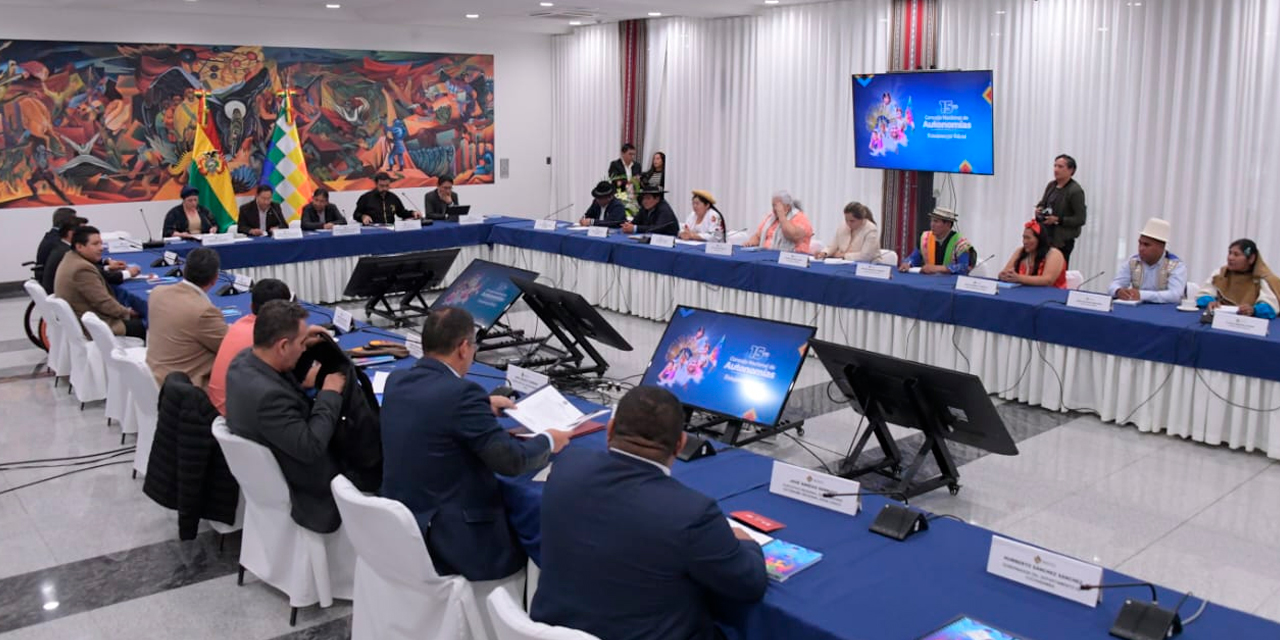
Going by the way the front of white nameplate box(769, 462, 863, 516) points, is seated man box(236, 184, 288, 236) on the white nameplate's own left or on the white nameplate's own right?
on the white nameplate's own right

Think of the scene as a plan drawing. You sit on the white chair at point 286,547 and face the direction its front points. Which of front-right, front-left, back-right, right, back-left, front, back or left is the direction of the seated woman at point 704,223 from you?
front

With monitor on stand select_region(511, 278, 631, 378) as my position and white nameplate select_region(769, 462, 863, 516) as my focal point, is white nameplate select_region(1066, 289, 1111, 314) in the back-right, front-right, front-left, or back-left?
front-left

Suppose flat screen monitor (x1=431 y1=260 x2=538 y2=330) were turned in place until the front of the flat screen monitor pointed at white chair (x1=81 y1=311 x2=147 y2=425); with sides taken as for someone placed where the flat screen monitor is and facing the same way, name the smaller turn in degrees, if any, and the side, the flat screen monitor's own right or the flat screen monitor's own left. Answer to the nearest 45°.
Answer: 0° — it already faces it

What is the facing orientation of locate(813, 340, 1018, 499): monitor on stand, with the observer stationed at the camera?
facing away from the viewer and to the right of the viewer

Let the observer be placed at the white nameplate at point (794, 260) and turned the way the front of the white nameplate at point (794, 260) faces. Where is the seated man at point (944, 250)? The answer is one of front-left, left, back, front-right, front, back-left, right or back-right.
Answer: back-left

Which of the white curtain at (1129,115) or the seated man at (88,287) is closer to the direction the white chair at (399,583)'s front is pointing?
the white curtain

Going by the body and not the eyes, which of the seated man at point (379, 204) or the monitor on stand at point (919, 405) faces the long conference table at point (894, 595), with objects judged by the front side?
the seated man

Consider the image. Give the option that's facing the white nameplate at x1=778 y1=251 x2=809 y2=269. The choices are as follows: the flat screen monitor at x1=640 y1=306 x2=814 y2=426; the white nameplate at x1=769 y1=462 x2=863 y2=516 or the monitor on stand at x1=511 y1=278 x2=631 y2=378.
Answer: the monitor on stand

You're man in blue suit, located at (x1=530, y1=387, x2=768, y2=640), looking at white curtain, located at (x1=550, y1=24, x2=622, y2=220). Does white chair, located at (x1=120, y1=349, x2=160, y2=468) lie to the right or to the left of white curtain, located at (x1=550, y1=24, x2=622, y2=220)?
left

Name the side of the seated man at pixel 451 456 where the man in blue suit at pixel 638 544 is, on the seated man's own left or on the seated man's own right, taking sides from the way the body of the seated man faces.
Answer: on the seated man's own right

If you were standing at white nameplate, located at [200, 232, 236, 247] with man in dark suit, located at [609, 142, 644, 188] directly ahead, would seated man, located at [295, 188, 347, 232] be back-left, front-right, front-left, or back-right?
front-left

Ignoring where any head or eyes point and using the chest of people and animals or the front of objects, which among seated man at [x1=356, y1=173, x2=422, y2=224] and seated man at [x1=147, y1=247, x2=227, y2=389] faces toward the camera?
seated man at [x1=356, y1=173, x2=422, y2=224]

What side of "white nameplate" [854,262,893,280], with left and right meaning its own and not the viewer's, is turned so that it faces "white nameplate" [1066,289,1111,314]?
left

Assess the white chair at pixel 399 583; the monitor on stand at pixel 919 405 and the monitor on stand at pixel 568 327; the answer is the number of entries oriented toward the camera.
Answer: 0

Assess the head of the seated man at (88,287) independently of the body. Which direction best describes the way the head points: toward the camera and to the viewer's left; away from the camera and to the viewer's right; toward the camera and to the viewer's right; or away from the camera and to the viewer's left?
toward the camera and to the viewer's right

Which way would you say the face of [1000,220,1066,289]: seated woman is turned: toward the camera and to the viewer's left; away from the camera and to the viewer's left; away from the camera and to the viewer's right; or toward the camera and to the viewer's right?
toward the camera and to the viewer's left

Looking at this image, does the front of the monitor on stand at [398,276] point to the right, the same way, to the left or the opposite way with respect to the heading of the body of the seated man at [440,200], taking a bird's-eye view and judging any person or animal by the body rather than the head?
the opposite way

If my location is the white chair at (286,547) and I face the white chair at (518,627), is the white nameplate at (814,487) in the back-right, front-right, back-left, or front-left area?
front-left

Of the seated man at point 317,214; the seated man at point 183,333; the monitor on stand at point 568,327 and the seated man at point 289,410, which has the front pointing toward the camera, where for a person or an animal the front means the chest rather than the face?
the seated man at point 317,214

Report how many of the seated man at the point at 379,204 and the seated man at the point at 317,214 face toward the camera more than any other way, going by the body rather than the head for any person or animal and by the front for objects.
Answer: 2

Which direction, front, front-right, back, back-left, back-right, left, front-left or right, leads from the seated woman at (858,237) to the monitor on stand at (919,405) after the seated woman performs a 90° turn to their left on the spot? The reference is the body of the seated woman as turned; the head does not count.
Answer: front-right
